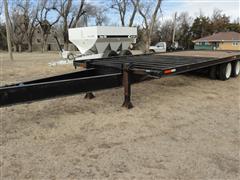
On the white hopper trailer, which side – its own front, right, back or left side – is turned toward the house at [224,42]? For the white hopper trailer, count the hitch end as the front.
back

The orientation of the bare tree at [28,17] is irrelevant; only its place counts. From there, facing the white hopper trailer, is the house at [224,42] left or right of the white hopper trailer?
left

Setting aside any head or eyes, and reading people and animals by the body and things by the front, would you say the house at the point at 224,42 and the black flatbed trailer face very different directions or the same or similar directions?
same or similar directions

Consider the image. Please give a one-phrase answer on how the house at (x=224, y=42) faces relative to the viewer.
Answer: facing the viewer

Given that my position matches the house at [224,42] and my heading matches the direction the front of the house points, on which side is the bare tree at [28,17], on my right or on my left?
on my right

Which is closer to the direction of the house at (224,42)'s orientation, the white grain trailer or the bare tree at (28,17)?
the white grain trailer

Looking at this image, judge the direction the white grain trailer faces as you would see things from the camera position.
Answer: facing the viewer and to the left of the viewer

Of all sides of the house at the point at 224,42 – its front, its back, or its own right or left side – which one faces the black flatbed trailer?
front

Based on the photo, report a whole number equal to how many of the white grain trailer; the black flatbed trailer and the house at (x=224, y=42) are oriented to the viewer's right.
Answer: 0
